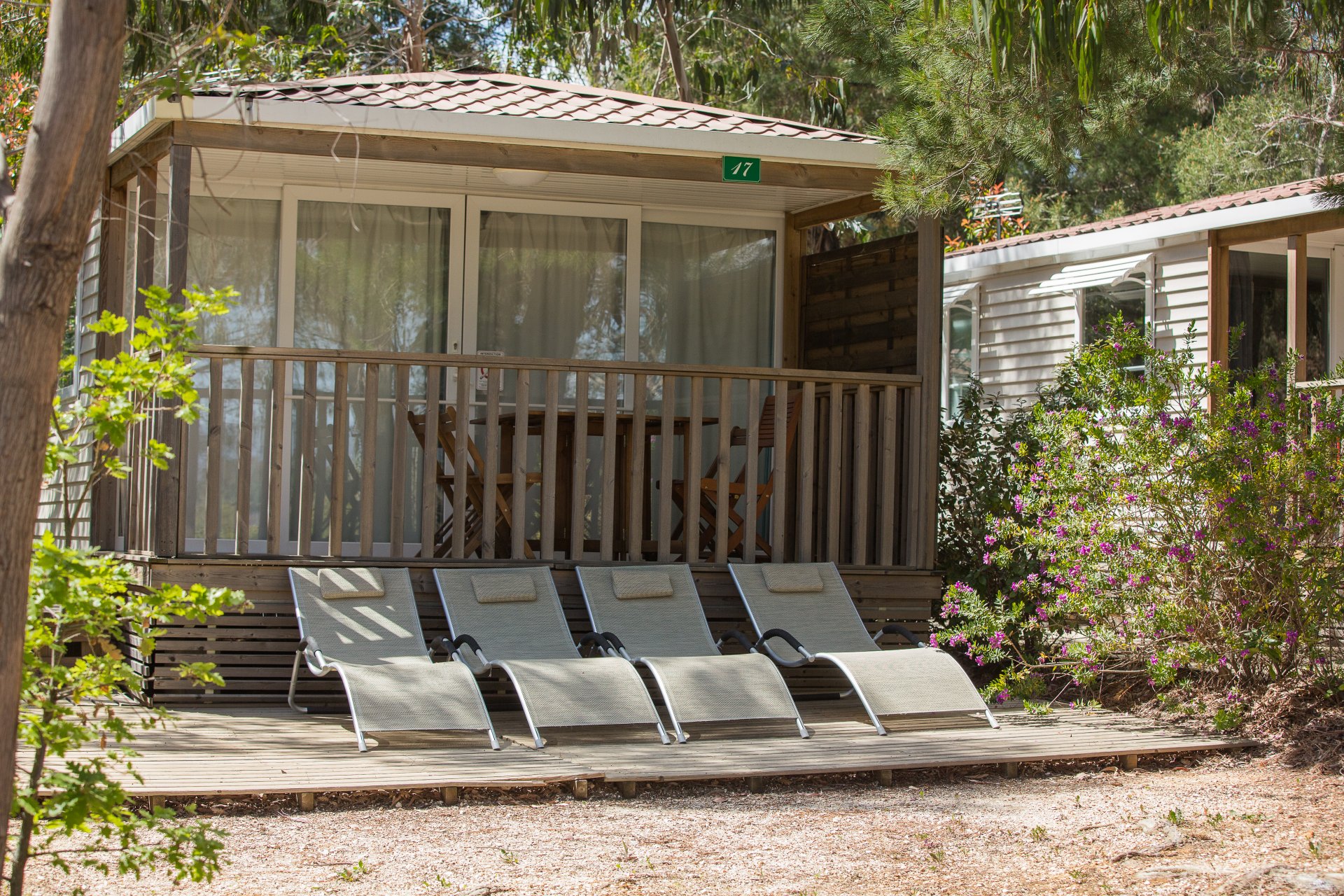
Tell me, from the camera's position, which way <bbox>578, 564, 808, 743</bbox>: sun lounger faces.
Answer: facing the viewer and to the right of the viewer

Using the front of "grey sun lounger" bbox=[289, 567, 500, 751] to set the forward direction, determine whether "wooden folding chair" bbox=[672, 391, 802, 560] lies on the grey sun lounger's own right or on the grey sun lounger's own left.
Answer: on the grey sun lounger's own left

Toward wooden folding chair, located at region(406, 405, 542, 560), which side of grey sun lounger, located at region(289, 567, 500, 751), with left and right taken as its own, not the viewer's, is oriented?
back

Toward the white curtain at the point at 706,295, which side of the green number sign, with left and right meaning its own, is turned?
back

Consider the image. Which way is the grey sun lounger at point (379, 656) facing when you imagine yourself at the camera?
facing the viewer

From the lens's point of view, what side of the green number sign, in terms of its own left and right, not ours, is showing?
front

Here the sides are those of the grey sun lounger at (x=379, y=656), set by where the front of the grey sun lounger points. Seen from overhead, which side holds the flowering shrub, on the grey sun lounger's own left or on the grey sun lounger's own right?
on the grey sun lounger's own left

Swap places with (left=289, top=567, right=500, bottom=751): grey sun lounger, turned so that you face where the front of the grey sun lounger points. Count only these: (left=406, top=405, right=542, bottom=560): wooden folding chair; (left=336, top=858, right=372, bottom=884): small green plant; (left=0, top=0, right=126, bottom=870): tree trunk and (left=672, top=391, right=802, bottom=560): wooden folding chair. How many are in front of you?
2

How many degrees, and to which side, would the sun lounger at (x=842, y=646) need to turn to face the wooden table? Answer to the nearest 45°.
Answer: approximately 180°

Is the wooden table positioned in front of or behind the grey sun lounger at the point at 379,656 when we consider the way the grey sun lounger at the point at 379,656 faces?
behind

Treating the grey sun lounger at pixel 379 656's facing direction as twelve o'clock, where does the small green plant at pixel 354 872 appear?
The small green plant is roughly at 12 o'clock from the grey sun lounger.

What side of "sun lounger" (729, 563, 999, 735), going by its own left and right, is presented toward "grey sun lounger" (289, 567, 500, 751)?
right

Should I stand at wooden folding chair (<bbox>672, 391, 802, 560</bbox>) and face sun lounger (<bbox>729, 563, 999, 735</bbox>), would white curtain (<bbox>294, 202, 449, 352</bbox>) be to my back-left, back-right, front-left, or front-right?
back-right
